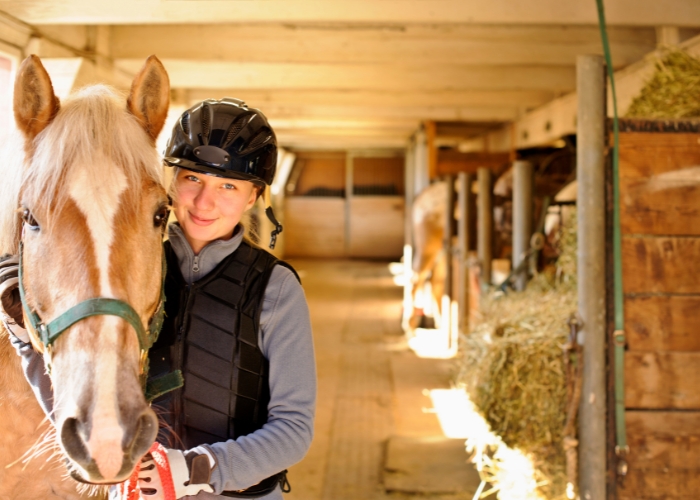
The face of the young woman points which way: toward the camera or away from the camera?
toward the camera

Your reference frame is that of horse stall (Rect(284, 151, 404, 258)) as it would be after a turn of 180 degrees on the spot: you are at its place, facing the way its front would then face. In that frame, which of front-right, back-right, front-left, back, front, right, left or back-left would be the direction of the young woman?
back

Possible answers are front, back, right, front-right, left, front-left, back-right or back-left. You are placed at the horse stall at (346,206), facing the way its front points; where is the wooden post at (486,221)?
front

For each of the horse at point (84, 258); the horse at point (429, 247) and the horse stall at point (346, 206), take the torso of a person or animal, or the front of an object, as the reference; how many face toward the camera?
2

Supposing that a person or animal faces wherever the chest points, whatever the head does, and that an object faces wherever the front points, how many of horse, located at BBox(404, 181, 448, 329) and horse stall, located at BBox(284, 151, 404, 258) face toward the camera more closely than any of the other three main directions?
1

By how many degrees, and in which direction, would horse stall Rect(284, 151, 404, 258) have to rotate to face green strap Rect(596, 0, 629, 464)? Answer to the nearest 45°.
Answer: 0° — it already faces it

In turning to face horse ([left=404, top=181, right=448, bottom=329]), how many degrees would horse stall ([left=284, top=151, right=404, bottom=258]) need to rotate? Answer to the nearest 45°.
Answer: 0° — it already faces it

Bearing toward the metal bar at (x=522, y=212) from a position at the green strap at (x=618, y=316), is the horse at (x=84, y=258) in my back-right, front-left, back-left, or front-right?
back-left

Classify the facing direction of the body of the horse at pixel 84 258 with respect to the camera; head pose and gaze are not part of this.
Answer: toward the camera

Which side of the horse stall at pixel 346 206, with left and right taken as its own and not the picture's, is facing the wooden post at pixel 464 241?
front

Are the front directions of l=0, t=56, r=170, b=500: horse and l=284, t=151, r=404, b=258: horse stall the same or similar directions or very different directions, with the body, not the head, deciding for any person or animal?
same or similar directions

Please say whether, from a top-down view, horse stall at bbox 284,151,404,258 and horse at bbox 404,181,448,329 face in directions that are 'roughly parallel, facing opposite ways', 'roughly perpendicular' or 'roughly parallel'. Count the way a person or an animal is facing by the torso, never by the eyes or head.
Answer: roughly perpendicular

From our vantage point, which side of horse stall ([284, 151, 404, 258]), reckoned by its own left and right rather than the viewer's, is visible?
front

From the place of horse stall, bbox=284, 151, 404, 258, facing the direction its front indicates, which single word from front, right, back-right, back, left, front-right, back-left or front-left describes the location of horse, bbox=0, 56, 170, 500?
front
